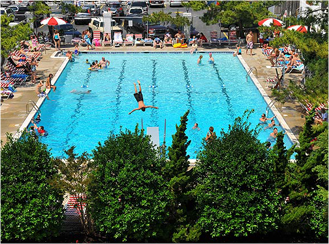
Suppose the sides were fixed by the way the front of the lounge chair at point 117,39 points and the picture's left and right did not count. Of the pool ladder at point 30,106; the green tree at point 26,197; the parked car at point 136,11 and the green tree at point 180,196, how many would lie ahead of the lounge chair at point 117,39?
3

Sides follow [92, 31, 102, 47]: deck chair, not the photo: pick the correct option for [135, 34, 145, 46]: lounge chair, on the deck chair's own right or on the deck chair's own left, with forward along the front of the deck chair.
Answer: on the deck chair's own left

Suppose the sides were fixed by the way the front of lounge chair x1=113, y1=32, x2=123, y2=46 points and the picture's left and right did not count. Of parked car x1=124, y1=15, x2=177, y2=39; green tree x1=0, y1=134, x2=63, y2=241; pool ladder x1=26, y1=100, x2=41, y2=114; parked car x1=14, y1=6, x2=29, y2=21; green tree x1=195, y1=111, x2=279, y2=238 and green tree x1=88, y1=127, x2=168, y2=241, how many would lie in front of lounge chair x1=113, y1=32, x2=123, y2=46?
4

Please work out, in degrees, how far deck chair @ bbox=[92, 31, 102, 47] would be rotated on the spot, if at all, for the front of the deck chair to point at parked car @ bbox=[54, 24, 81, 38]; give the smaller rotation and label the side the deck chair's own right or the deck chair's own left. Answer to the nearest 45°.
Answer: approximately 135° to the deck chair's own right

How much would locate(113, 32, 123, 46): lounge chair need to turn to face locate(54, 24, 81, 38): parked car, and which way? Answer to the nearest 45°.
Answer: approximately 135° to its right

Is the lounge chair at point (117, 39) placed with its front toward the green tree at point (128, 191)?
yes

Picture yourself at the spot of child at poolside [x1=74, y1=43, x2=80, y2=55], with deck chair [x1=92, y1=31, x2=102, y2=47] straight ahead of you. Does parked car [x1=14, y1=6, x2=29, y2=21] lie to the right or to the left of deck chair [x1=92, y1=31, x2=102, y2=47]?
left

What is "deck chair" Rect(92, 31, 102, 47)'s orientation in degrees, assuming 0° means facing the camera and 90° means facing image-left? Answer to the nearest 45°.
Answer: approximately 0°

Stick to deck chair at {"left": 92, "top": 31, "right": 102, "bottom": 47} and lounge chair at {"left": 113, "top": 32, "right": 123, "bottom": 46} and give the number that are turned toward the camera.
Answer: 2

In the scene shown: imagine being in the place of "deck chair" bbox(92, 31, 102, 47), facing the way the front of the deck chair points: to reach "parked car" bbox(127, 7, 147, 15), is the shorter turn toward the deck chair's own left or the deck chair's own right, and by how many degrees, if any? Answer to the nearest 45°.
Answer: approximately 180°

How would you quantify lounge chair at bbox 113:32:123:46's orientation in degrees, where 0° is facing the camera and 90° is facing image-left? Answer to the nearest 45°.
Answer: approximately 0°

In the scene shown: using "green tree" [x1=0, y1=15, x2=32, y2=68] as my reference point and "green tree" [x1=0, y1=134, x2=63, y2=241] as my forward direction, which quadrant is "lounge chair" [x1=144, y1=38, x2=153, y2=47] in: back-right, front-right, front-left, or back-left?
back-left

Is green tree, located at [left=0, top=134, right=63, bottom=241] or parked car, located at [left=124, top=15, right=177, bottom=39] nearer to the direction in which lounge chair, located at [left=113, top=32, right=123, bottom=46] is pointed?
the green tree

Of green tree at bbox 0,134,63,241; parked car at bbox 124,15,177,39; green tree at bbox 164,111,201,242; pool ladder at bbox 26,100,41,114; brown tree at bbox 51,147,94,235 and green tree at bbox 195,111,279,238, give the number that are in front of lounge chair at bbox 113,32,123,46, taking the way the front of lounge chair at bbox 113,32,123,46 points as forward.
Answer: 5
